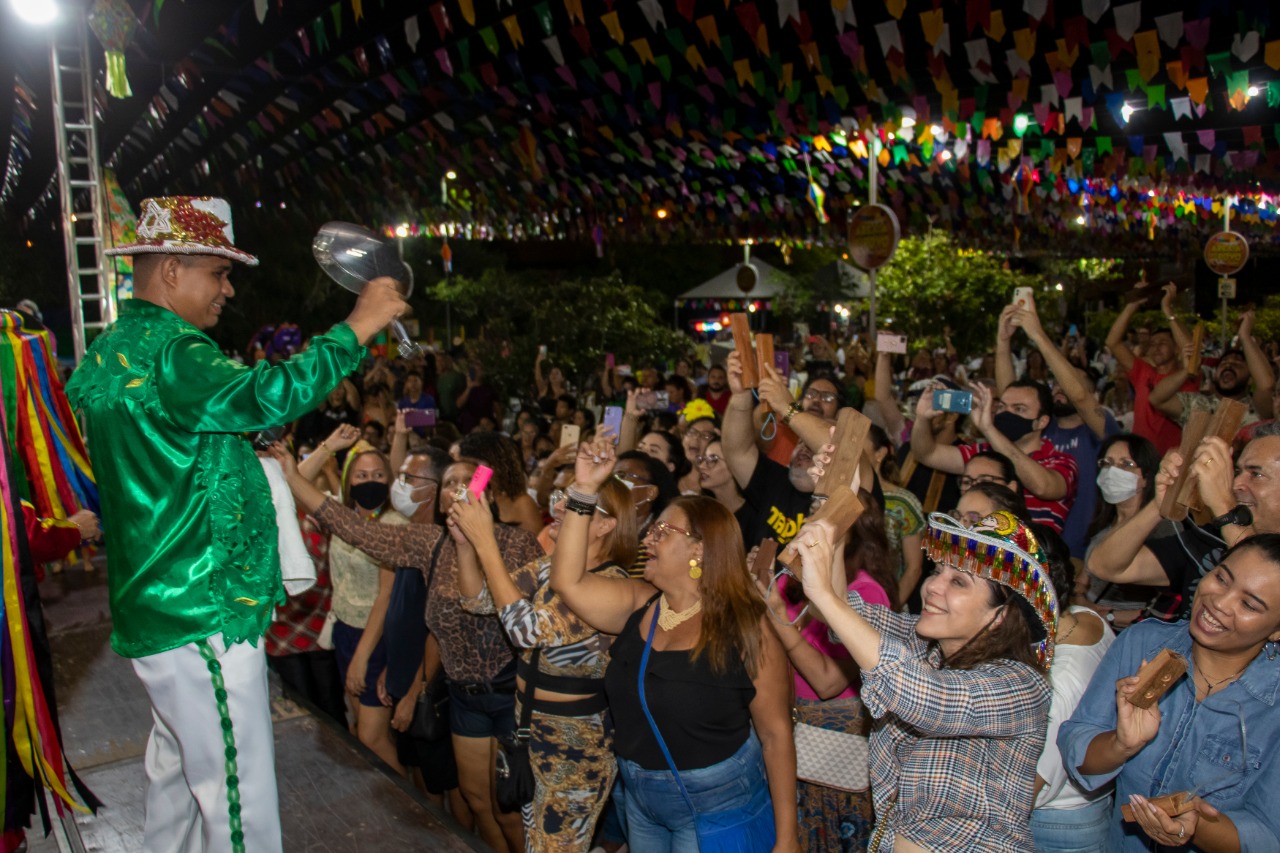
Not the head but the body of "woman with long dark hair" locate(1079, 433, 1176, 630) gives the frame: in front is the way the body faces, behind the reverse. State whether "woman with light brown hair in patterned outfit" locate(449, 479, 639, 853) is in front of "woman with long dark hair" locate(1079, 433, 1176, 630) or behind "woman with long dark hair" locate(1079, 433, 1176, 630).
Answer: in front

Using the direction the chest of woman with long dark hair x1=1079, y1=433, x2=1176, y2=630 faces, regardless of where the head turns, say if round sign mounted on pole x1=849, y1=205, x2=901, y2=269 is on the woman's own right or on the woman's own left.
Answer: on the woman's own right

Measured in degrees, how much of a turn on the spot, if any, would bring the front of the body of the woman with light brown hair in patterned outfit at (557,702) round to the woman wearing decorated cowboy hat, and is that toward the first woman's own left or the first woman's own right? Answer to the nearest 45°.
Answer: approximately 135° to the first woman's own left

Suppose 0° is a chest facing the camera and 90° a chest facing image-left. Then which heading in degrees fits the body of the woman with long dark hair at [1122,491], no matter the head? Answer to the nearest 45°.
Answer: approximately 45°

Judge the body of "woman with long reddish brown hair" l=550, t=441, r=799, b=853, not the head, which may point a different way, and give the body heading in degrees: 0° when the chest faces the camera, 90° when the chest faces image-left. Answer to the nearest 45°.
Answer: approximately 45°

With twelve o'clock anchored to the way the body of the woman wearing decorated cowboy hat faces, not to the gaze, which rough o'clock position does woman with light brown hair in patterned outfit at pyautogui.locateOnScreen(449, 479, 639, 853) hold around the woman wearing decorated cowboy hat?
The woman with light brown hair in patterned outfit is roughly at 1 o'clock from the woman wearing decorated cowboy hat.

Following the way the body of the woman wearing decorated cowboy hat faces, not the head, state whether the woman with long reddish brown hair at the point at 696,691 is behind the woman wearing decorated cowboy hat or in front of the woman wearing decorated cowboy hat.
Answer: in front

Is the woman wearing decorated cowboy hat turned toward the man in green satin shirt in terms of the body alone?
yes

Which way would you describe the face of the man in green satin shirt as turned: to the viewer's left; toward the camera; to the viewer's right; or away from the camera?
to the viewer's right

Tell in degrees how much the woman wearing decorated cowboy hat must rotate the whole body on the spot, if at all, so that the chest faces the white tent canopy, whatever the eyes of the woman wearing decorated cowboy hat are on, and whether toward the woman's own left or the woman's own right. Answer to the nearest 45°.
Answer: approximately 90° to the woman's own right

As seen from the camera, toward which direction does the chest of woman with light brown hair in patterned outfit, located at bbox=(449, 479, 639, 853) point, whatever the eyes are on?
to the viewer's left

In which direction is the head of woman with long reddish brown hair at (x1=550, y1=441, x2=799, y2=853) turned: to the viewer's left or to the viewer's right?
to the viewer's left

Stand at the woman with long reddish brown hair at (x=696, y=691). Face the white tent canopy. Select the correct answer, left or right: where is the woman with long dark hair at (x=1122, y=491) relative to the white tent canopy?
right
